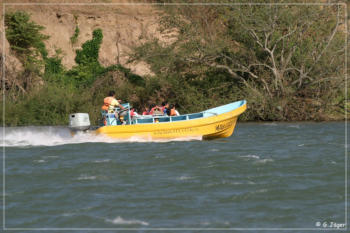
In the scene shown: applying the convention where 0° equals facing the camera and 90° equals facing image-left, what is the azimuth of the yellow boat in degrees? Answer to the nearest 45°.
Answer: approximately 270°
